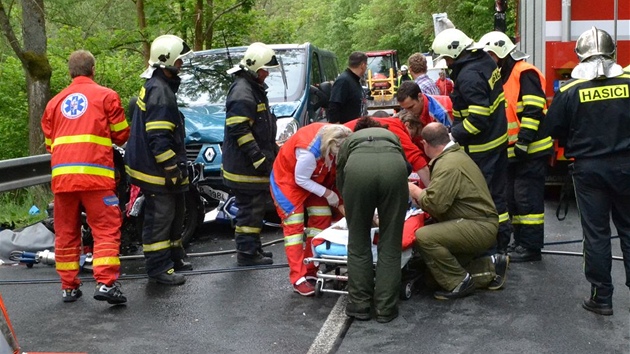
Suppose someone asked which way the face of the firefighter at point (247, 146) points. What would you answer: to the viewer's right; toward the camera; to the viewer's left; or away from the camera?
to the viewer's right

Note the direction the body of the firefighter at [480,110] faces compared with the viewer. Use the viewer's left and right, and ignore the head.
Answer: facing to the left of the viewer

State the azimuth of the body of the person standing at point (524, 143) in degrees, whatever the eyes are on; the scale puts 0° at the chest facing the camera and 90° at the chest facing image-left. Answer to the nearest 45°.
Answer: approximately 90°

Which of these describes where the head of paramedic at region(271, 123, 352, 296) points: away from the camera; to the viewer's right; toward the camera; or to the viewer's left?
to the viewer's right

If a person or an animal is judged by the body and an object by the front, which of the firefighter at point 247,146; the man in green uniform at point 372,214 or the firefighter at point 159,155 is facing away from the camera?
the man in green uniform

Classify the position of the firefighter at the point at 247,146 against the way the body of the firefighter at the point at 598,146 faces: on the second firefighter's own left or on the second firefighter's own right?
on the second firefighter's own left

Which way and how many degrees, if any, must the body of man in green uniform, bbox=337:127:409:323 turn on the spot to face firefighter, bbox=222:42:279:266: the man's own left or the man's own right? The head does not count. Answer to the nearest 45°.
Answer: approximately 45° to the man's own left

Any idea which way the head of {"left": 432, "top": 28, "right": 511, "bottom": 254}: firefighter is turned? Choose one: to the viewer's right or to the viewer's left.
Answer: to the viewer's left

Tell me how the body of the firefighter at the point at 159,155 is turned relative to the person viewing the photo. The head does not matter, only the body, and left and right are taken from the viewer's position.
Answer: facing to the right of the viewer

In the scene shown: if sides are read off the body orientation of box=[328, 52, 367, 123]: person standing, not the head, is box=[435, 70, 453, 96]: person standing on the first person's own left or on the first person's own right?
on the first person's own left

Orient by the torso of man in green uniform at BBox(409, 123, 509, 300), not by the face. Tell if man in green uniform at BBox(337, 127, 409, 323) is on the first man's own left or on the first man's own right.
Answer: on the first man's own left

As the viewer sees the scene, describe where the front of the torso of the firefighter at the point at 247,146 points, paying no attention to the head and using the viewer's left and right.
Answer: facing to the right of the viewer

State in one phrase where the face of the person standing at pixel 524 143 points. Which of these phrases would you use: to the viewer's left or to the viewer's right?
to the viewer's left
